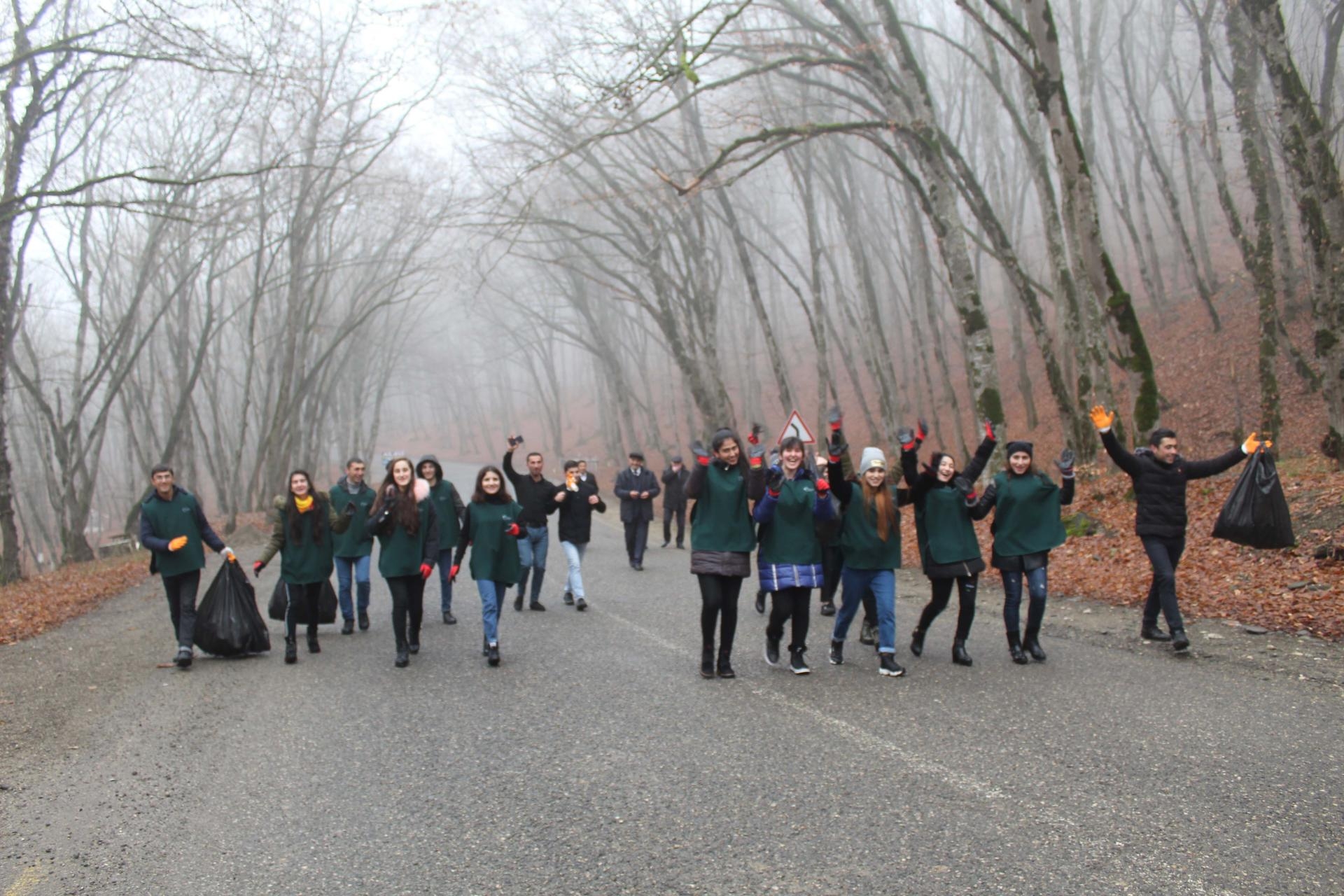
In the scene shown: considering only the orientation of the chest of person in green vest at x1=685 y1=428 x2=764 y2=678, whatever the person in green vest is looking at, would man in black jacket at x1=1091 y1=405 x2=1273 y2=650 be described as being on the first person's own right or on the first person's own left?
on the first person's own left

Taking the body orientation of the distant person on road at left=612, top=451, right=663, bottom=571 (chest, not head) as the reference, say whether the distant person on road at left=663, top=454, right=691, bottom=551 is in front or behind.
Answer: behind

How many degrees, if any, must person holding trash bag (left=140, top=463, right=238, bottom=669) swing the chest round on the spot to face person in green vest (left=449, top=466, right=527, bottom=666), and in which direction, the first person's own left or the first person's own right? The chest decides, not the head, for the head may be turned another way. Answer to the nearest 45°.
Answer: approximately 45° to the first person's own left

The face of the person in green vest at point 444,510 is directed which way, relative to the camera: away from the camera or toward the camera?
toward the camera

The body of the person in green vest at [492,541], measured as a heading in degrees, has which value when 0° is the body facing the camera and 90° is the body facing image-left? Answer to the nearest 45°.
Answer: approximately 0°

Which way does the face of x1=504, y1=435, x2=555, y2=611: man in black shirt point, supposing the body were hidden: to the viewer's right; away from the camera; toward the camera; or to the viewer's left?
toward the camera

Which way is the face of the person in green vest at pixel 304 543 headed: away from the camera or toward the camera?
toward the camera

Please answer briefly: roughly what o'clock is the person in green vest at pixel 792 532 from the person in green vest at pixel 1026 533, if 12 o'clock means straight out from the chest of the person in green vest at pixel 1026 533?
the person in green vest at pixel 792 532 is roughly at 2 o'clock from the person in green vest at pixel 1026 533.

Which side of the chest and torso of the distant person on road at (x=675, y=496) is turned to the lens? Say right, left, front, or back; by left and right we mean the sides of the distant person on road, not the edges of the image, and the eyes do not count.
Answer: front

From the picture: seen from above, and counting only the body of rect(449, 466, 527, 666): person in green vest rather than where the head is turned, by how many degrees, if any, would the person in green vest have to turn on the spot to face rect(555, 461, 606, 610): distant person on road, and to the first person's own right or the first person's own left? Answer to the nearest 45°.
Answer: approximately 180°

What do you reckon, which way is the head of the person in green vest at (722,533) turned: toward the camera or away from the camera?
toward the camera

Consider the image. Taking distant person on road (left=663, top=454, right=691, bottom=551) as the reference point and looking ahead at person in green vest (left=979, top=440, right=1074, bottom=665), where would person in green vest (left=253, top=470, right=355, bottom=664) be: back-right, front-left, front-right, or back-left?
front-right

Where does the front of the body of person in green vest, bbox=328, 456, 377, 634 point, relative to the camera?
toward the camera

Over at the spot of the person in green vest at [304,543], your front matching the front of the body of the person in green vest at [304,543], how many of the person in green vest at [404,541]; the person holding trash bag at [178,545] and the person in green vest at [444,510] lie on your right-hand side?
1

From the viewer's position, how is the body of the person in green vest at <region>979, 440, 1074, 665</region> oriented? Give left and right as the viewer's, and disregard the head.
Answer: facing the viewer

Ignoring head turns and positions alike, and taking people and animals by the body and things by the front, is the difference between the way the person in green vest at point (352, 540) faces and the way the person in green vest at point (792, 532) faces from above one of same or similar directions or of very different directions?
same or similar directions

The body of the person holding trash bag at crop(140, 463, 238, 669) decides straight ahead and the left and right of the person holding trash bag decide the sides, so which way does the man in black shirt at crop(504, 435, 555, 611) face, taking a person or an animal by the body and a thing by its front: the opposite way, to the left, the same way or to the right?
the same way

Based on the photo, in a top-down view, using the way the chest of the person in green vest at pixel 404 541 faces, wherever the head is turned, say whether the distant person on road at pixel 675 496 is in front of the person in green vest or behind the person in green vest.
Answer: behind

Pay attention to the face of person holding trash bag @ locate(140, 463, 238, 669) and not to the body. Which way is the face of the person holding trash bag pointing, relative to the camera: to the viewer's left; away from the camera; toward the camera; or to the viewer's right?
toward the camera

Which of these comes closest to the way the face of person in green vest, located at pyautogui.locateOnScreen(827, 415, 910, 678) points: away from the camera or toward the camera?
toward the camera
